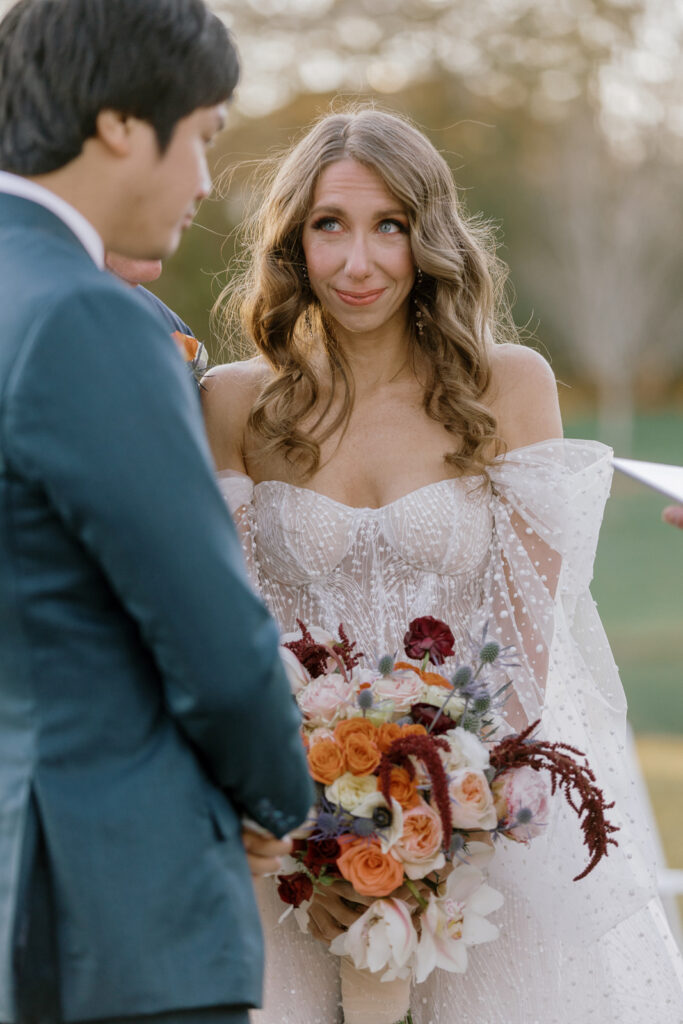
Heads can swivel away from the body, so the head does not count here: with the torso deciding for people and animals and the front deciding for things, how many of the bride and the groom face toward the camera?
1

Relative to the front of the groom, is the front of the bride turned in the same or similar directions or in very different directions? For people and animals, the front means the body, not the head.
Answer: very different directions

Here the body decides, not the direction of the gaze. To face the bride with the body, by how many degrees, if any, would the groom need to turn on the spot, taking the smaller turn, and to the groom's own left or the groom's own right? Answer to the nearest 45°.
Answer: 0° — they already face them

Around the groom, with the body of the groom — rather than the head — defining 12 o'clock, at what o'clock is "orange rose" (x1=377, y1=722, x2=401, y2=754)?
The orange rose is roughly at 12 o'clock from the groom.

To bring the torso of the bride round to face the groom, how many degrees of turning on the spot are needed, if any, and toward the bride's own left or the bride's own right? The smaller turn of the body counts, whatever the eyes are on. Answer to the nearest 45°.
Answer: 0° — they already face them

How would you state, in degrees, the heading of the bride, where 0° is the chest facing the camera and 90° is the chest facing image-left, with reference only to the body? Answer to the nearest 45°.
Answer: approximately 0°

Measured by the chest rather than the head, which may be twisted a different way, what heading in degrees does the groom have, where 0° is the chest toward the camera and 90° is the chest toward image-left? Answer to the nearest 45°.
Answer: approximately 225°
